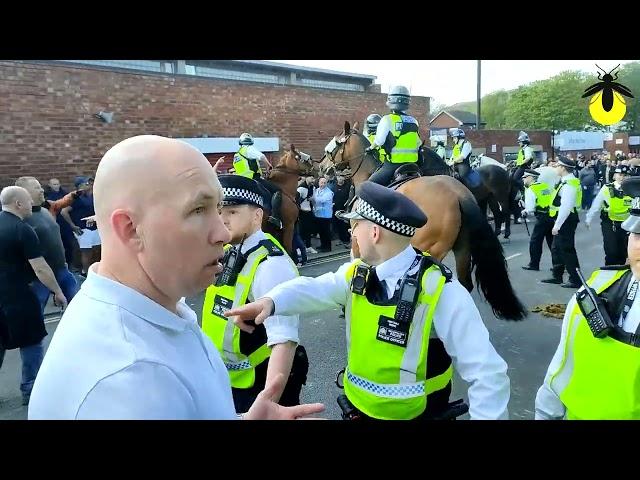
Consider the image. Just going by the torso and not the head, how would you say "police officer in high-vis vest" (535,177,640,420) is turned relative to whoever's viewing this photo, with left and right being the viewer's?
facing the viewer

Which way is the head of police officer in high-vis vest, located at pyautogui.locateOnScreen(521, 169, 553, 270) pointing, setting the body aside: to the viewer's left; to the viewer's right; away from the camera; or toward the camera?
to the viewer's left

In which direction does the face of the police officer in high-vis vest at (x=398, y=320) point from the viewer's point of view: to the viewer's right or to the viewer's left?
to the viewer's left

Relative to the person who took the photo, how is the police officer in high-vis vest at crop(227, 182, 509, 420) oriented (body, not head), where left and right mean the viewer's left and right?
facing the viewer and to the left of the viewer

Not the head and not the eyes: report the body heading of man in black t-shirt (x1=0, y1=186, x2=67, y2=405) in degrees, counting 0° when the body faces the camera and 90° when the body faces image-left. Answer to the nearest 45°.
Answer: approximately 225°

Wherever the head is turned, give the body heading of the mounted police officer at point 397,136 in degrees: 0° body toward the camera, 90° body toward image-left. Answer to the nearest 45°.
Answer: approximately 135°

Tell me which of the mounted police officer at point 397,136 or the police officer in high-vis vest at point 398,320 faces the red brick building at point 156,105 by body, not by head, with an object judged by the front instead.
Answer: the mounted police officer
